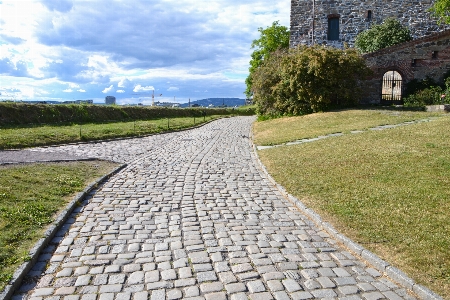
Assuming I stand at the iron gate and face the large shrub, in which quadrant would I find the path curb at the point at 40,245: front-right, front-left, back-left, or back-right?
front-left

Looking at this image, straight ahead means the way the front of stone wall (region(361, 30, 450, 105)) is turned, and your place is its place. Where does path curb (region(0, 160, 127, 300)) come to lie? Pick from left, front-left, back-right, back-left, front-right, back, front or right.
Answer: front

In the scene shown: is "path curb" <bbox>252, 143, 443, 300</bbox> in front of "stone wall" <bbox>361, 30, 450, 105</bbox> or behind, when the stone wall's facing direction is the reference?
in front

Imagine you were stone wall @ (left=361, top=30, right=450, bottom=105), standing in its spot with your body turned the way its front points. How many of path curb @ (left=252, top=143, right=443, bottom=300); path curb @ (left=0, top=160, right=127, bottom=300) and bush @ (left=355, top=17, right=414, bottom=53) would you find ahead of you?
2

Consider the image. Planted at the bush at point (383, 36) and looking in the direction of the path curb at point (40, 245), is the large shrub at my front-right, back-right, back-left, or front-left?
front-right

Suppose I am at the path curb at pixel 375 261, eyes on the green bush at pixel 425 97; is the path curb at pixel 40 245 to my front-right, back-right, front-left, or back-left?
back-left
